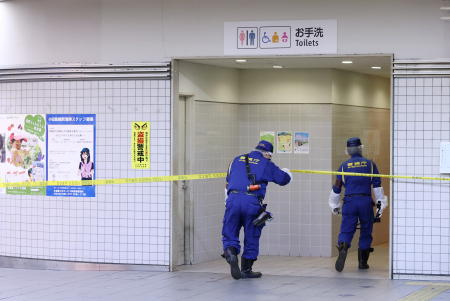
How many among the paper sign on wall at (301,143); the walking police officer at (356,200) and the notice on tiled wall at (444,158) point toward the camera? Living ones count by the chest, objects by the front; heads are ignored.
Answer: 2

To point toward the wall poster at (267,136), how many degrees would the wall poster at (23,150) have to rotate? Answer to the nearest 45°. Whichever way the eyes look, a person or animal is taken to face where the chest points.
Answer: approximately 90° to its left

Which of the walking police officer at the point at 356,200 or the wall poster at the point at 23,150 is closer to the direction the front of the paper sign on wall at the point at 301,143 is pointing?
the walking police officer

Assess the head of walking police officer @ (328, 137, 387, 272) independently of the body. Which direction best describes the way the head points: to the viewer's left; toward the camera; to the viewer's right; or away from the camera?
away from the camera

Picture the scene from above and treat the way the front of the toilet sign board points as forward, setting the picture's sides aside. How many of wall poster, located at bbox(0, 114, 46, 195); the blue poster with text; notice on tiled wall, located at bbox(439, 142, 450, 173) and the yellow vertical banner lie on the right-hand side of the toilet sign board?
3

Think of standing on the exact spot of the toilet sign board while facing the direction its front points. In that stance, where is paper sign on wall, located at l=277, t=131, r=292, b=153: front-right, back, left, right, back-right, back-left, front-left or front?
back

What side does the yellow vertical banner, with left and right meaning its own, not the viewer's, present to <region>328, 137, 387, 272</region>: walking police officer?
left

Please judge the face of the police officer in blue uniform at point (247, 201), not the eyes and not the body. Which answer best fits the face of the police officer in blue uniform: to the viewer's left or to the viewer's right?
to the viewer's right

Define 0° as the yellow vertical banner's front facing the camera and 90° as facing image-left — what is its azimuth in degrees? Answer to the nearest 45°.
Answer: approximately 0°

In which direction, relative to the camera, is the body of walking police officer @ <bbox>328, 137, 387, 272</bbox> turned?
away from the camera
